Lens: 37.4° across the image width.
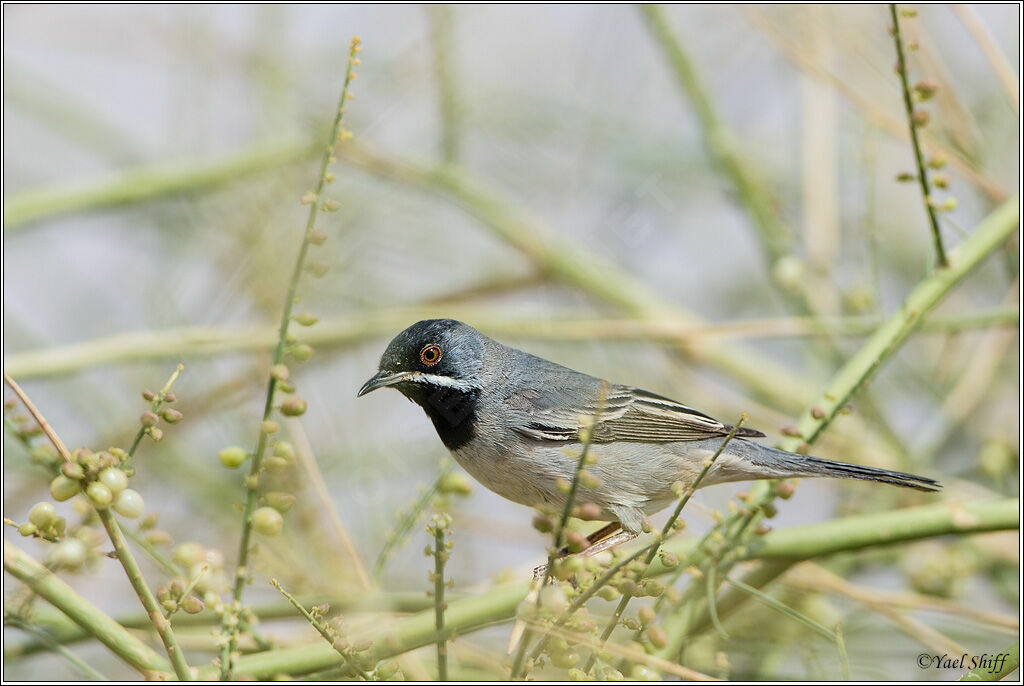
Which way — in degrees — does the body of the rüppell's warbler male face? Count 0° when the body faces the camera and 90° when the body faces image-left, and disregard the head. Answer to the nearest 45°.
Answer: approximately 90°

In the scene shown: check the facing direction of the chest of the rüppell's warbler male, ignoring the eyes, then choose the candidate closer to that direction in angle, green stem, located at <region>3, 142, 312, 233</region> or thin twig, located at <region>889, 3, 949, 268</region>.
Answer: the green stem

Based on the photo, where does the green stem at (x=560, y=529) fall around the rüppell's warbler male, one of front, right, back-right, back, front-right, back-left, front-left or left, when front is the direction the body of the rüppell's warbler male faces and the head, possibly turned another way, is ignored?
left

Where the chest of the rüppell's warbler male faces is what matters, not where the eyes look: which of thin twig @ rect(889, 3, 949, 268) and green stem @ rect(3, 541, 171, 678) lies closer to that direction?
the green stem
